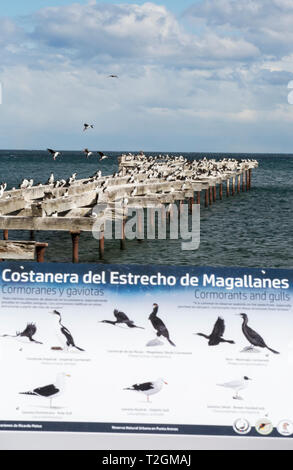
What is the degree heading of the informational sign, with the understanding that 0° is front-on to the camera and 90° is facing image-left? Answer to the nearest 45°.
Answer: approximately 0°
